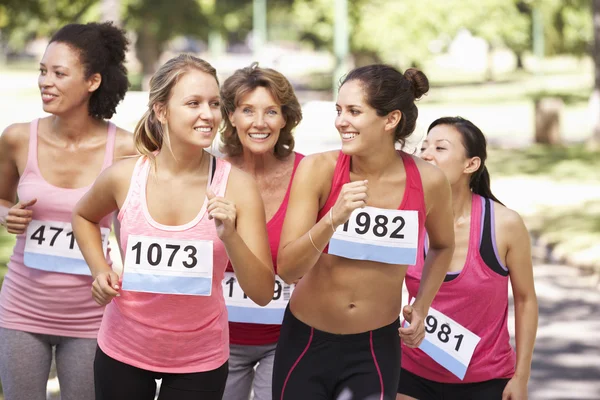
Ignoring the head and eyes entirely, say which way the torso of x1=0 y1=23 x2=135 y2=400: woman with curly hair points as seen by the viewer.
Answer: toward the camera

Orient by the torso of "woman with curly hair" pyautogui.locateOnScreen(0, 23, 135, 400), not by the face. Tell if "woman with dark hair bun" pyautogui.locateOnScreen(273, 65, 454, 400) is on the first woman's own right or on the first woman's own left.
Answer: on the first woman's own left

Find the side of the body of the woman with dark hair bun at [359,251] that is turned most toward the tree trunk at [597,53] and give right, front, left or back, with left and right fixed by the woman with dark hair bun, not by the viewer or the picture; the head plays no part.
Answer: back

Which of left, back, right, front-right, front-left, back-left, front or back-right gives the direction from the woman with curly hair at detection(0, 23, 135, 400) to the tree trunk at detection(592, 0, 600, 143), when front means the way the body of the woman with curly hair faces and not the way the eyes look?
back-left

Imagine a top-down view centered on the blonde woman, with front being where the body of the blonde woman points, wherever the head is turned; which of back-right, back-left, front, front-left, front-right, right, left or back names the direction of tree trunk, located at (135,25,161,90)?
back

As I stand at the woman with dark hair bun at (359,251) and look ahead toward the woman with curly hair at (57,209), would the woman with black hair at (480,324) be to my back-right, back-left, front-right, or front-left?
back-right

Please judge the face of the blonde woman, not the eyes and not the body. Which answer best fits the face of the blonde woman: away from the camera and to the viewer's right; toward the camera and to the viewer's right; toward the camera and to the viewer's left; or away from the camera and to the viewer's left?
toward the camera and to the viewer's right

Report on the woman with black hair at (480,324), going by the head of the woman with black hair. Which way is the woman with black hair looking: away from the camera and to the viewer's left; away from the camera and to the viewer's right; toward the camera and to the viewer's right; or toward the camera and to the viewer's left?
toward the camera and to the viewer's left

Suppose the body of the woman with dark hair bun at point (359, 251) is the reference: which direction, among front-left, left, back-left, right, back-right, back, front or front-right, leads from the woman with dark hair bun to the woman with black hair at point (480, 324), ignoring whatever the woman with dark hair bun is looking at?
back-left

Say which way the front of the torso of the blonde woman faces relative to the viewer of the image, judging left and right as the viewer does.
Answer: facing the viewer

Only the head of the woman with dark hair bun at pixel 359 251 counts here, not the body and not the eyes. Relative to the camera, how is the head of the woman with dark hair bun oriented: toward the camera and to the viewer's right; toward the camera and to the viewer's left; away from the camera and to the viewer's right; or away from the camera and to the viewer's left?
toward the camera and to the viewer's left

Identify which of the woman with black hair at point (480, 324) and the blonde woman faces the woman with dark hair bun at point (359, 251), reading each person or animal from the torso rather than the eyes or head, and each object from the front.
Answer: the woman with black hair

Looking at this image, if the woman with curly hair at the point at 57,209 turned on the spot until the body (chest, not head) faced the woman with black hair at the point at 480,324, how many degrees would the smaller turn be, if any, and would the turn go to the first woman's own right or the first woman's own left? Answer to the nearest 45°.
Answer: approximately 90° to the first woman's own left
